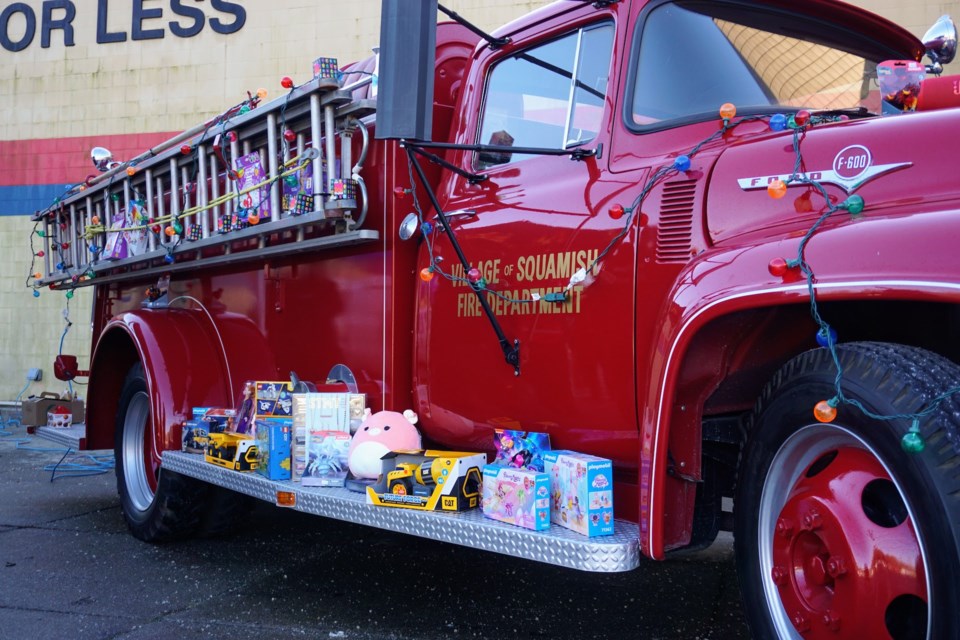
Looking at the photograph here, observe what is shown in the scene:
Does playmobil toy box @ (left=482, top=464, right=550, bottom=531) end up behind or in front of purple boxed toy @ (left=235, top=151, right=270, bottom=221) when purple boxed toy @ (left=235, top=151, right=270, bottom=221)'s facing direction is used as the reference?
in front

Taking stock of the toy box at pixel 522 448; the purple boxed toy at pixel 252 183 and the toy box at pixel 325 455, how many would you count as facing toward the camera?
3

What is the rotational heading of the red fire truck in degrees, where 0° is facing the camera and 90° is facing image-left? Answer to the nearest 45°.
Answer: approximately 315°

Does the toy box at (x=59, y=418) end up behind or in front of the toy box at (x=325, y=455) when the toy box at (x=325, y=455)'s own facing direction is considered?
behind

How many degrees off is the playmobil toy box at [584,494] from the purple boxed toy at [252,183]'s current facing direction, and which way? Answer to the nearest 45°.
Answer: approximately 45° to its left

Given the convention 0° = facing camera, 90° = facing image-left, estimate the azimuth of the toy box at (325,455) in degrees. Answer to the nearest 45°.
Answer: approximately 0°

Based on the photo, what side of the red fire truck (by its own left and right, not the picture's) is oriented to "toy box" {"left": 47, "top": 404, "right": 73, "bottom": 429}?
back

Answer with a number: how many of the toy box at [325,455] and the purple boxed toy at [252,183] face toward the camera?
2

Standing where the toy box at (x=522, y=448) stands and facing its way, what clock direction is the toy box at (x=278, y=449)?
the toy box at (x=278, y=449) is roughly at 4 o'clock from the toy box at (x=522, y=448).

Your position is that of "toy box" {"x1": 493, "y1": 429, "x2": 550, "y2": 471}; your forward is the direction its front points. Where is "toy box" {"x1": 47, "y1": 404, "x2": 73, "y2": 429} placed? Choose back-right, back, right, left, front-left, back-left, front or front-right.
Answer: back-right
